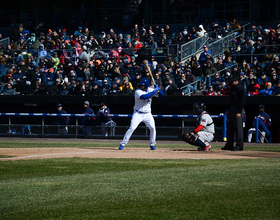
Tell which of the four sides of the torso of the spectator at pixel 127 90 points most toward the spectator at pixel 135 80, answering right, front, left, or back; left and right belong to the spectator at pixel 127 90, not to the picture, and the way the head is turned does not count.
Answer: back

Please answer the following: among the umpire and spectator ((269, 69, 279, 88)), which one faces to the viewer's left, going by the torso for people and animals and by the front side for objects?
the umpire

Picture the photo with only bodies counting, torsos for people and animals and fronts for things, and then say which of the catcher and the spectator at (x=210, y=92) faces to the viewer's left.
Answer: the catcher

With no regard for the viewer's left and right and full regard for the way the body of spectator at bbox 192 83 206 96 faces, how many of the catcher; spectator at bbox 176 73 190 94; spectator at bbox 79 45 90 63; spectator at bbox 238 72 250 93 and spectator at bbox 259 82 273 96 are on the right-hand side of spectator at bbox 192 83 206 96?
2

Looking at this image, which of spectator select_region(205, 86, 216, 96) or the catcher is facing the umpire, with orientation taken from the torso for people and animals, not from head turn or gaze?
the spectator

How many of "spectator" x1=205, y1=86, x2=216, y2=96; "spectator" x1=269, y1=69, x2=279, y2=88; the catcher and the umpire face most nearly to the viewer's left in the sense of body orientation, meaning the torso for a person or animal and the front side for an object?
2

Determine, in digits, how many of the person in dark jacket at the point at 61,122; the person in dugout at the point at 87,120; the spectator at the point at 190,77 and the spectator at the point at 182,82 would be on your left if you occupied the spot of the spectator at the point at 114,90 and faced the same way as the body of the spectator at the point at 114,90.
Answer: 2

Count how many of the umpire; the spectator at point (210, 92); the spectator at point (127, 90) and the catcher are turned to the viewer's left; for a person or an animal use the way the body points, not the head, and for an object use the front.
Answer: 2

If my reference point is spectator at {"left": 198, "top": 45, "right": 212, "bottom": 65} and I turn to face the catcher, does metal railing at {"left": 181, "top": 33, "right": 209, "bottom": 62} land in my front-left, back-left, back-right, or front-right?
back-right

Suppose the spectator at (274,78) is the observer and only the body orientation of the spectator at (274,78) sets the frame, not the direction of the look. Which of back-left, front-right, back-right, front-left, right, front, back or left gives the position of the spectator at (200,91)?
right

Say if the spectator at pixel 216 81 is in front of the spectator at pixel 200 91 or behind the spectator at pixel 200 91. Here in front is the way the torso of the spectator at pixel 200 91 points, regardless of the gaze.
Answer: behind

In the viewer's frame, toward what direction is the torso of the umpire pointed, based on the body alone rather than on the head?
to the viewer's left

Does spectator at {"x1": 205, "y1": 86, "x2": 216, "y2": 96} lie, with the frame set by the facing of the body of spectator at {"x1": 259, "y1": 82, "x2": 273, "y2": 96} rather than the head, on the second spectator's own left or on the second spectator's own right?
on the second spectator's own right

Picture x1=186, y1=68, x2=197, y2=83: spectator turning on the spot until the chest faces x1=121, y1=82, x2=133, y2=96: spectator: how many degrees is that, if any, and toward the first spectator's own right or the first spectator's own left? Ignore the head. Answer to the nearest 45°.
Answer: approximately 45° to the first spectator's own right

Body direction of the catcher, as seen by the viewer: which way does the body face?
to the viewer's left
